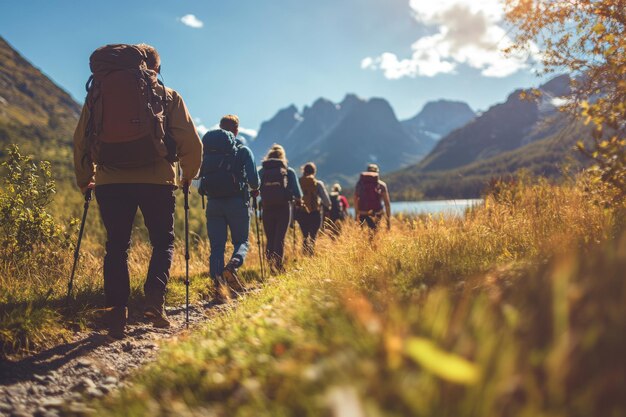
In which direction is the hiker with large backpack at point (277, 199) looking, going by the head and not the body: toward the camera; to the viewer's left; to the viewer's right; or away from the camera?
away from the camera

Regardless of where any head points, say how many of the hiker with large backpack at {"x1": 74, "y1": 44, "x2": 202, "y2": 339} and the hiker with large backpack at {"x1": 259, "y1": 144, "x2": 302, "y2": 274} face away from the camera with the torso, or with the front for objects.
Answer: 2

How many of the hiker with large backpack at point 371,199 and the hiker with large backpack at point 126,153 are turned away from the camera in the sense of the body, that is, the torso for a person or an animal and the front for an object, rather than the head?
2

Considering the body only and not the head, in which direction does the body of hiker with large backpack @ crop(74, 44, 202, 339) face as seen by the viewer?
away from the camera

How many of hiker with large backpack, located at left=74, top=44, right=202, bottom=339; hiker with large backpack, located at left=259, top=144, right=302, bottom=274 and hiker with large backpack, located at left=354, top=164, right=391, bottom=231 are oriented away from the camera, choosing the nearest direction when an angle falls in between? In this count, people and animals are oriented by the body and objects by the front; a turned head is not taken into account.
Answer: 3

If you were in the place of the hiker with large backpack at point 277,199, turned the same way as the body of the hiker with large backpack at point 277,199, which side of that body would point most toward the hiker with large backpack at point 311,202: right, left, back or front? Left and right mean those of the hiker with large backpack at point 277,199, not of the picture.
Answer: front

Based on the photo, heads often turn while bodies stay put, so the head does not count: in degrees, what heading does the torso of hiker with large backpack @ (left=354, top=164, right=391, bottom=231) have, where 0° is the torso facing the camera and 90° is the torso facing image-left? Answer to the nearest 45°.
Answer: approximately 180°

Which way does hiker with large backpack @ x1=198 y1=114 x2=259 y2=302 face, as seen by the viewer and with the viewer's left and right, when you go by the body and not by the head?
facing away from the viewer and to the right of the viewer

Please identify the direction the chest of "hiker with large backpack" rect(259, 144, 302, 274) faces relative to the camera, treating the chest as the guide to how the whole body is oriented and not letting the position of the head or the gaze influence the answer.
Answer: away from the camera

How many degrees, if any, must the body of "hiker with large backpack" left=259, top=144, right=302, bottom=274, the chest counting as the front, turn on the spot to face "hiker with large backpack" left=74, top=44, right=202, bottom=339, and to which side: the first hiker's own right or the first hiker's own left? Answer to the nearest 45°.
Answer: approximately 180°

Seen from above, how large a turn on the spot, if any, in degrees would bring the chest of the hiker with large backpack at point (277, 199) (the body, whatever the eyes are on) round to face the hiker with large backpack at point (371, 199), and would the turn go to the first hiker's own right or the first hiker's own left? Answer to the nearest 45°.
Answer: approximately 45° to the first hiker's own right

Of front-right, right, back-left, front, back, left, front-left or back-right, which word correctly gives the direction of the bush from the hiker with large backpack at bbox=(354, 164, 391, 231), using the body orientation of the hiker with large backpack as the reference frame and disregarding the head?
back-left
